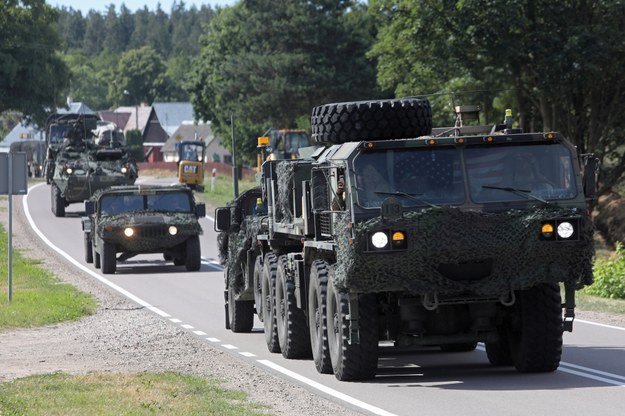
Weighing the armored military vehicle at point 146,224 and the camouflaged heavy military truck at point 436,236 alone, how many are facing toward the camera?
2

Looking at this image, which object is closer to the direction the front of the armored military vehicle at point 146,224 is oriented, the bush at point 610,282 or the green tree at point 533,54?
the bush

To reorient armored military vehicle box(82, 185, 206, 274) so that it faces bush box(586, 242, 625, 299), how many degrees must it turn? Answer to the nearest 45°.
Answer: approximately 45° to its left

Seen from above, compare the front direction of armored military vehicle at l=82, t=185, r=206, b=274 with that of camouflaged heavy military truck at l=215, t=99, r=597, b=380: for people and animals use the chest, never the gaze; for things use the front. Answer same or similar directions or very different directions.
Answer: same or similar directions

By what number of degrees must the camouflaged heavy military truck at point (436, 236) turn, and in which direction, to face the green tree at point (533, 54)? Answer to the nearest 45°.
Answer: approximately 180°

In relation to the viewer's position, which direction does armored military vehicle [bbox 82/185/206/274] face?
facing the viewer

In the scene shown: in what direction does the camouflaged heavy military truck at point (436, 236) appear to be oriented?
toward the camera
